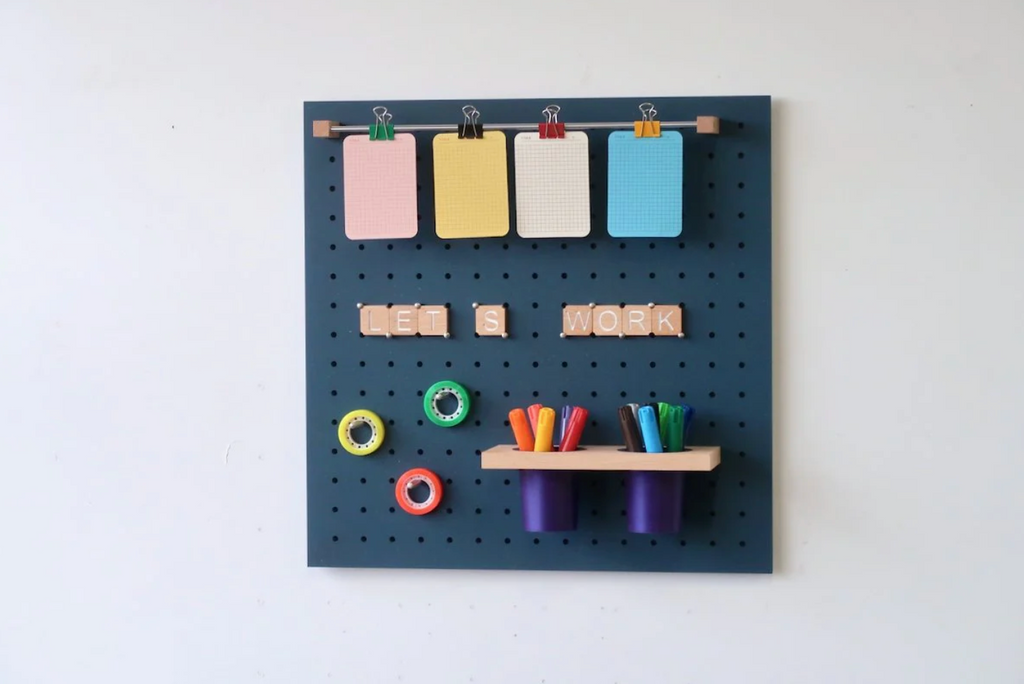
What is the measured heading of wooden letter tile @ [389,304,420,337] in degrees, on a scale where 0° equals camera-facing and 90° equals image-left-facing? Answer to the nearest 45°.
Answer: approximately 0°

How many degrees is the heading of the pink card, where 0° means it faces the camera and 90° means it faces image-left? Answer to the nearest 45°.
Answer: approximately 0°
